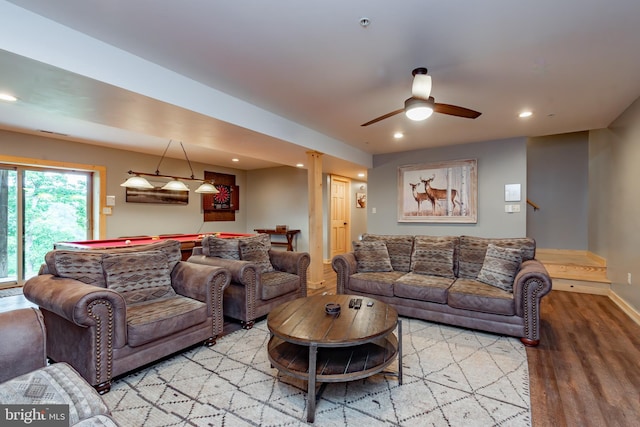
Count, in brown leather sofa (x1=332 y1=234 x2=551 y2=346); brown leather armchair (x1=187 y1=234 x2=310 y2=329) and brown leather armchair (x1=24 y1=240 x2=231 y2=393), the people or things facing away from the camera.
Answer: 0

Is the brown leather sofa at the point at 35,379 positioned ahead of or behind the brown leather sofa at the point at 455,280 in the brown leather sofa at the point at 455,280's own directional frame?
ahead

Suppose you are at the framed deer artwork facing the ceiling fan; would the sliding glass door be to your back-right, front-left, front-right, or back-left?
front-right

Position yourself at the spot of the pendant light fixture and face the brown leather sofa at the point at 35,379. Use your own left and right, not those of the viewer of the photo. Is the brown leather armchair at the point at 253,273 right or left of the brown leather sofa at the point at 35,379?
left

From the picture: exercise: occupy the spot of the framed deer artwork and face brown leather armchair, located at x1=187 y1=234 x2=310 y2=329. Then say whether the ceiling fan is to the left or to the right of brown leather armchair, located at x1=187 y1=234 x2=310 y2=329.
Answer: left

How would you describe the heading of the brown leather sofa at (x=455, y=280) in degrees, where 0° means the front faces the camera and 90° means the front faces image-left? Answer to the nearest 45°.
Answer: approximately 45°

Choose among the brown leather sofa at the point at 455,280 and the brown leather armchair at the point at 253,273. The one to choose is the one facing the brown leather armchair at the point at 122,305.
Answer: the brown leather sofa

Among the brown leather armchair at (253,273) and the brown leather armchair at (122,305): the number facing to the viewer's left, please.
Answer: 0

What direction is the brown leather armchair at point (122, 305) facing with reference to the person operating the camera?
facing the viewer and to the right of the viewer

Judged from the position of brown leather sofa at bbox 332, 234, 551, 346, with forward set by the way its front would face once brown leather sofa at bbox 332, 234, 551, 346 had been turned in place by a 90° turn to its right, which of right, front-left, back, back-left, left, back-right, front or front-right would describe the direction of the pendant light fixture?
front-left

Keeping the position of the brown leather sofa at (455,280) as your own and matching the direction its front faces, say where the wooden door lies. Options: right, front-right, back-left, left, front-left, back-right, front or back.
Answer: right

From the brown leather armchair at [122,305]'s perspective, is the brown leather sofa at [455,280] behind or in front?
in front

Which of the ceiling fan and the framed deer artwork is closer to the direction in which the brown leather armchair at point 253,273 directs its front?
the ceiling fan
